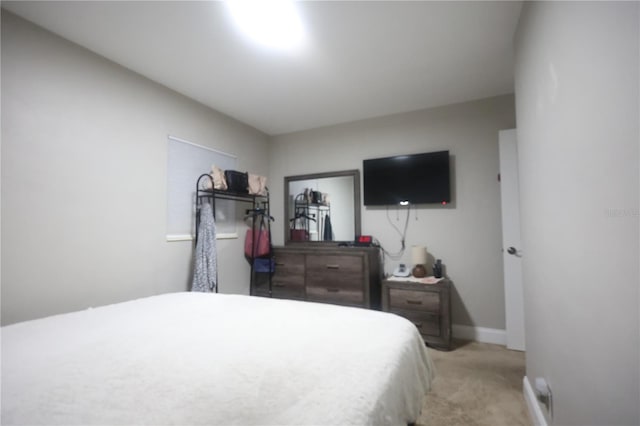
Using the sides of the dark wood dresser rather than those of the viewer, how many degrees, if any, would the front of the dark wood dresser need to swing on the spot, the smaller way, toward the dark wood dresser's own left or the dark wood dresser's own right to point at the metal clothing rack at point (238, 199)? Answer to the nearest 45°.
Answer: approximately 45° to the dark wood dresser's own right

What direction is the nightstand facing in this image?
toward the camera

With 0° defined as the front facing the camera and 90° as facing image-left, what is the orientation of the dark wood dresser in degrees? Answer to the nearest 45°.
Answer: approximately 45°

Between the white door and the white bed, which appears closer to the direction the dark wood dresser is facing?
the white bed

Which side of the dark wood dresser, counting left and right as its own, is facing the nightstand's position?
left

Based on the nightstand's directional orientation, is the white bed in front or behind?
in front

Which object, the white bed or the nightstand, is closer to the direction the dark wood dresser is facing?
the white bed

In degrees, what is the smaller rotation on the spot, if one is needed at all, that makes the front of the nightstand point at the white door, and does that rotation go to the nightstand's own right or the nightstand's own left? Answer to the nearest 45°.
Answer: approximately 90° to the nightstand's own left

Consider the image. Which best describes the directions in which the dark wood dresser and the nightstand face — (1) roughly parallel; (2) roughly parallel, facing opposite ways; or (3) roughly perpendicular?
roughly parallel

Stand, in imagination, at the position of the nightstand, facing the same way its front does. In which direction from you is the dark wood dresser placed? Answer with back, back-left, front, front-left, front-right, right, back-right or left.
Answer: right

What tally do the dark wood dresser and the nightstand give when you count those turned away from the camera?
0
